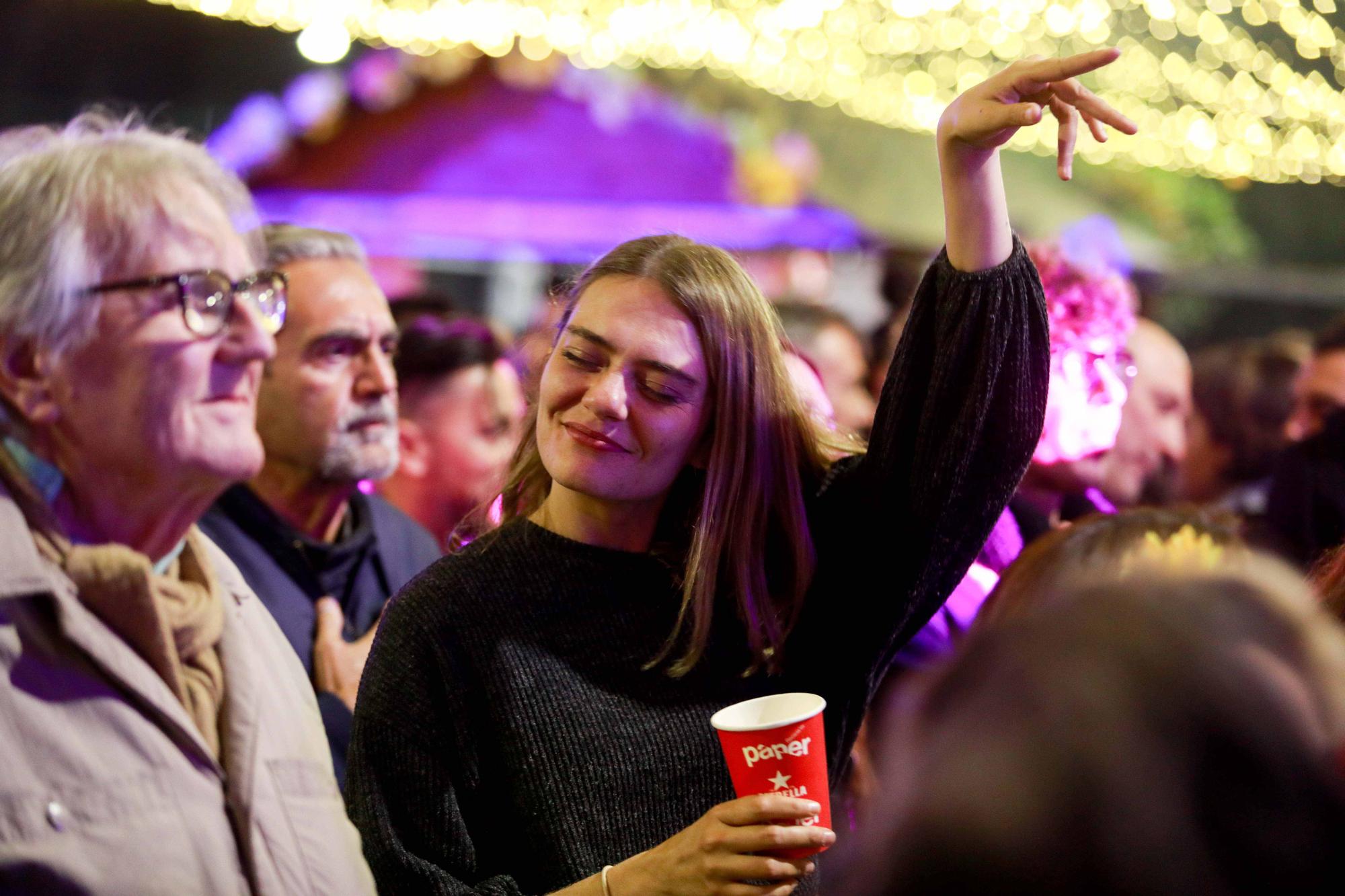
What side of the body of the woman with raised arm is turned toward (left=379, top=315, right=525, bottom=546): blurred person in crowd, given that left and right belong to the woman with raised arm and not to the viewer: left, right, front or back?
back

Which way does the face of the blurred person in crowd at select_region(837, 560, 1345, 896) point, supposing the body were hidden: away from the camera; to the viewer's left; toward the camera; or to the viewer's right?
away from the camera

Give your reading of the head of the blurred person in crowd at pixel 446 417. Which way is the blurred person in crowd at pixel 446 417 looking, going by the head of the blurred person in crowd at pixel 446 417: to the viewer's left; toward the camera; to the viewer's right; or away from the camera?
to the viewer's right

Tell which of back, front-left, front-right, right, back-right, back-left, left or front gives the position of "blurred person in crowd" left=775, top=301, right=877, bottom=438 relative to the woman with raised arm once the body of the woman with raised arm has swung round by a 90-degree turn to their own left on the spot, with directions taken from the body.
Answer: left

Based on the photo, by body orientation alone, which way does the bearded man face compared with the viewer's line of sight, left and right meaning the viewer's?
facing the viewer and to the right of the viewer

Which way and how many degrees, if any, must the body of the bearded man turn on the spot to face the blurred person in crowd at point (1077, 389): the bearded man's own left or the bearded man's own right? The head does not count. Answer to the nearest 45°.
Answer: approximately 45° to the bearded man's own left

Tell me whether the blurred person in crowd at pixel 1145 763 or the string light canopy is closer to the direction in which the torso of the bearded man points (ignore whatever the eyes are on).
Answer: the blurred person in crowd

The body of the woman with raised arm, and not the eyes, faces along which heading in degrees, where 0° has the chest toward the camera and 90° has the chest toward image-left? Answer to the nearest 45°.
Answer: approximately 0°

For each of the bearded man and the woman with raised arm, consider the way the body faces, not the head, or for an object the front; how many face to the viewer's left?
0

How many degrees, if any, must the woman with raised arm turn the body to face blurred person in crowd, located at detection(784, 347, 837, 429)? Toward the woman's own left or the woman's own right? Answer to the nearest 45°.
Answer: approximately 180°

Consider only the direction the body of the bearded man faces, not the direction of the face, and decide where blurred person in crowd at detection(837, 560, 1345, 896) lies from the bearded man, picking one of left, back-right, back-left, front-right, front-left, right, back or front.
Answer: front-right
